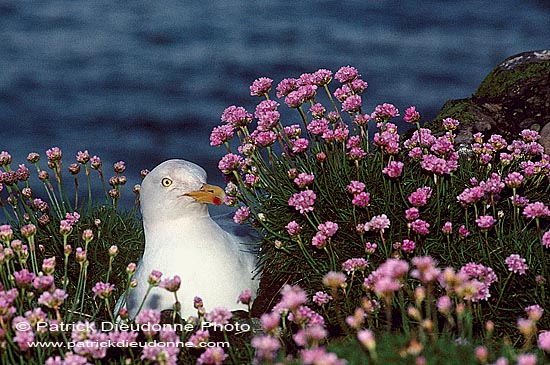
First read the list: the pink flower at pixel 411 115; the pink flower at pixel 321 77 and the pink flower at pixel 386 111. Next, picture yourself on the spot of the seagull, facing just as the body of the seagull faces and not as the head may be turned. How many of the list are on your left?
3

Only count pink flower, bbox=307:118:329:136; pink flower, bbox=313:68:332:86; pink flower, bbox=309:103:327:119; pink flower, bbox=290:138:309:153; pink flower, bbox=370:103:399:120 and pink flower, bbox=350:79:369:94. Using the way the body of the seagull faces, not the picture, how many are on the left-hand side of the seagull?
6

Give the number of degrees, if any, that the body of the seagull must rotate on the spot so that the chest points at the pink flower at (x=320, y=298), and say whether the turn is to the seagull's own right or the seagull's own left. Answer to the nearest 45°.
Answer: approximately 45° to the seagull's own left

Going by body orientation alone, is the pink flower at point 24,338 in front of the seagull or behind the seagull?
in front

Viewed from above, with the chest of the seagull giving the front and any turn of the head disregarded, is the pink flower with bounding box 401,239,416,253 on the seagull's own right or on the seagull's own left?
on the seagull's own left

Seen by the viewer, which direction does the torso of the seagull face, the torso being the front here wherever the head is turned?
toward the camera

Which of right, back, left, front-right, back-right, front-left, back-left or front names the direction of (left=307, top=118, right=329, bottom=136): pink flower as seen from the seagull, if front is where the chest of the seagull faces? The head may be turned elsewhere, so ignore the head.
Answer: left

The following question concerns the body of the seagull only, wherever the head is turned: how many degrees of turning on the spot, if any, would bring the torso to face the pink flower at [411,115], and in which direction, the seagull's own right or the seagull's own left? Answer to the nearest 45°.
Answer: approximately 90° to the seagull's own left

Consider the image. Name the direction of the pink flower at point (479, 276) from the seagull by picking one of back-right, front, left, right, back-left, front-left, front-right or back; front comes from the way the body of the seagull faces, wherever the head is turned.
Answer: front-left

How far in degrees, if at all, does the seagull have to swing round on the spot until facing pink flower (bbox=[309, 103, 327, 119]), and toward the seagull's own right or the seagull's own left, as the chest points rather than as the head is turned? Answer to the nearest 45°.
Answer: approximately 90° to the seagull's own left

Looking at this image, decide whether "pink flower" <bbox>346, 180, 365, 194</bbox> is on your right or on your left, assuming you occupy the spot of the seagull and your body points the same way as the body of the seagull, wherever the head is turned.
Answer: on your left

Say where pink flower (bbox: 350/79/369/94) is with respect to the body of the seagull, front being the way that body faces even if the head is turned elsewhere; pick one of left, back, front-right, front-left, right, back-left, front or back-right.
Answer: left

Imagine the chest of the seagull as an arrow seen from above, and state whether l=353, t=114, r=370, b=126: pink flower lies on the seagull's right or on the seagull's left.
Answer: on the seagull's left
